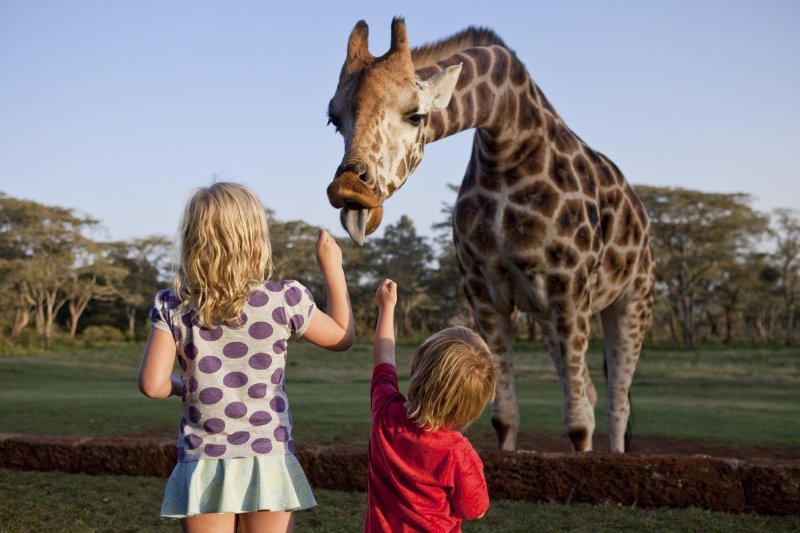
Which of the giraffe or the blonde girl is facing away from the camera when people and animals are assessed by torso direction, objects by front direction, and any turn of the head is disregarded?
the blonde girl

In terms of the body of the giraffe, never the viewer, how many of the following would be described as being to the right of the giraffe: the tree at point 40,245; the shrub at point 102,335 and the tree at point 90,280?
3

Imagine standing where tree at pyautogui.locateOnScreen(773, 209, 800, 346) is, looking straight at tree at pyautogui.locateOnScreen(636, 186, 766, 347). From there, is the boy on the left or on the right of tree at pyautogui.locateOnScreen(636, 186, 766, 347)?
left

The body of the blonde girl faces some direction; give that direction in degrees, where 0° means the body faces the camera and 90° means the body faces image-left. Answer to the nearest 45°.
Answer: approximately 180°

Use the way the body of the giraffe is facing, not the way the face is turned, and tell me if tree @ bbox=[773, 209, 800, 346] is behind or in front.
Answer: behind

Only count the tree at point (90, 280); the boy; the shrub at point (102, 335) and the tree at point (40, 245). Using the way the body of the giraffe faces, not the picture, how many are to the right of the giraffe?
3

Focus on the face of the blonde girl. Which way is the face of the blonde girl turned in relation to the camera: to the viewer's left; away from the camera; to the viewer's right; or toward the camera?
away from the camera

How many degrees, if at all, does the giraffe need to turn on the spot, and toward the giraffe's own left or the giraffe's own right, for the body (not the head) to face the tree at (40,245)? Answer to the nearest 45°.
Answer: approximately 90° to the giraffe's own right

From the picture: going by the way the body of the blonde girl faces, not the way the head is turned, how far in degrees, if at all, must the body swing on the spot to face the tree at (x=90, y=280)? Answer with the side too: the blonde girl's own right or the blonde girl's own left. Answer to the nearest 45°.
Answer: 0° — they already face it

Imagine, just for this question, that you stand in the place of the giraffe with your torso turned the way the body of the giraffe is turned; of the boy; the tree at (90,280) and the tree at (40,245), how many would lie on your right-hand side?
2

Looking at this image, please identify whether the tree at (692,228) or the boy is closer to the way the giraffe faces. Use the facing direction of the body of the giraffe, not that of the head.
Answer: the boy

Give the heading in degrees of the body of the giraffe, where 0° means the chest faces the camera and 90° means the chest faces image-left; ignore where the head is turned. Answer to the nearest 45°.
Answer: approximately 45°

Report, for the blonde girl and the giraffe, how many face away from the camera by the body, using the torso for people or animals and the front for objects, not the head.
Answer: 1
